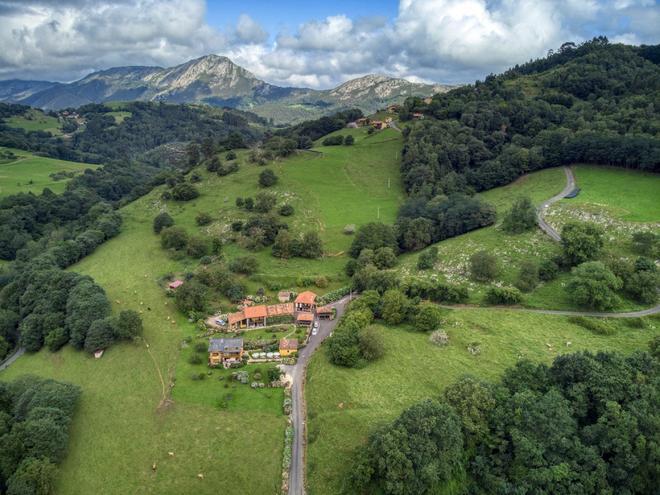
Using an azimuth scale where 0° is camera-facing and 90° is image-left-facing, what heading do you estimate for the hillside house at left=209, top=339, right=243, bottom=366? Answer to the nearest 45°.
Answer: approximately 0°

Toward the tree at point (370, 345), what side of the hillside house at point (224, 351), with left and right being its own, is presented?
left

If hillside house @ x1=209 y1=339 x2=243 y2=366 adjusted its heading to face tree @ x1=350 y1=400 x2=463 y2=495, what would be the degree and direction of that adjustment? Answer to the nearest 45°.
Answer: approximately 45° to its left

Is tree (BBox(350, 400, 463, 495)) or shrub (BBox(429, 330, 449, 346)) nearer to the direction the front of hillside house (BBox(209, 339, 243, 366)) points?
the tree

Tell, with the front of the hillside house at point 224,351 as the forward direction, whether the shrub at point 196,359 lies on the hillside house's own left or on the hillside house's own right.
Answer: on the hillside house's own right

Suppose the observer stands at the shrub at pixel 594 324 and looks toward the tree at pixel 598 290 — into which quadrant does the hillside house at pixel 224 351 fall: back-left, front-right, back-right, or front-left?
back-left

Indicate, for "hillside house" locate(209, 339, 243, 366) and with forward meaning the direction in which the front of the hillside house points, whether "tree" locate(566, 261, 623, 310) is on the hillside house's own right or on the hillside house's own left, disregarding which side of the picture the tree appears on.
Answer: on the hillside house's own left

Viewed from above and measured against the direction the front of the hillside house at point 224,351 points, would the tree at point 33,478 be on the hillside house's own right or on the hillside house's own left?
on the hillside house's own right

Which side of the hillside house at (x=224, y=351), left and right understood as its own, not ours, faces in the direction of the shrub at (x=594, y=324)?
left
